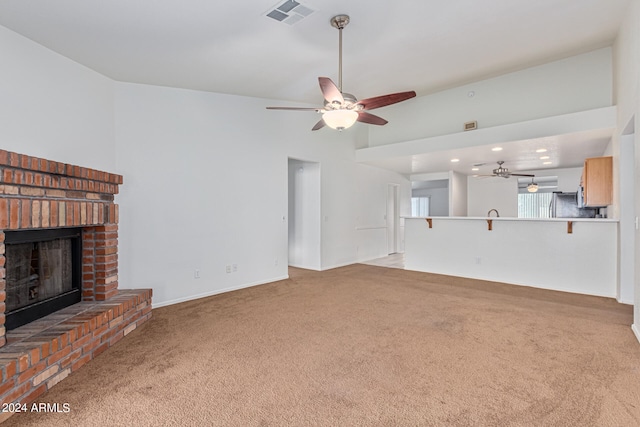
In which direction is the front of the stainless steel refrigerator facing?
to the viewer's left

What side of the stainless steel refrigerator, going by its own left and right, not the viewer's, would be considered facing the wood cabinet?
left

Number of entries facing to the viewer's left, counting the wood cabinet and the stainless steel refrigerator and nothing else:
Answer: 2

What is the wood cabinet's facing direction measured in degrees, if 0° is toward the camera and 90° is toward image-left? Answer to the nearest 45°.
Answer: approximately 90°

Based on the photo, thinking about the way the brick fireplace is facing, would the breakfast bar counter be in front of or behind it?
in front

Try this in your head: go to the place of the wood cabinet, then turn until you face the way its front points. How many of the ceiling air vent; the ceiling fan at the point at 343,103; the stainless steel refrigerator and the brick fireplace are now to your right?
1

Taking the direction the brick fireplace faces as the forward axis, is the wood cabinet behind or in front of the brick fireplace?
in front

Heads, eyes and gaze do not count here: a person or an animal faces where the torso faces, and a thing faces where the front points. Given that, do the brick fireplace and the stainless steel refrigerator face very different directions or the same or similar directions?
very different directions

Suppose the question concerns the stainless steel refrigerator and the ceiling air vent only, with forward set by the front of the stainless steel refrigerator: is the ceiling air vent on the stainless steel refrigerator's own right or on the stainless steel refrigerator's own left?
on the stainless steel refrigerator's own left
